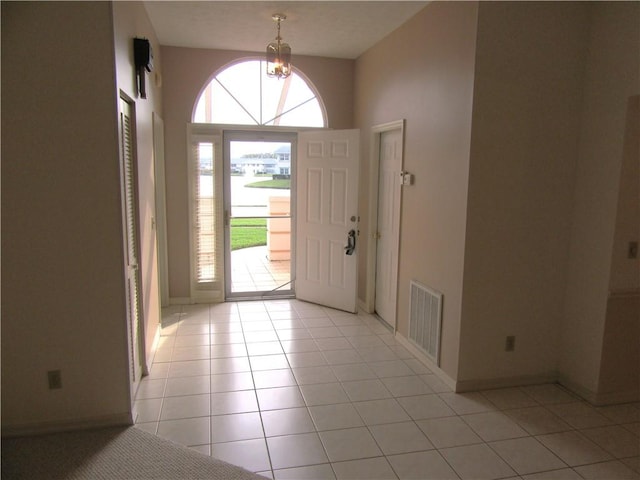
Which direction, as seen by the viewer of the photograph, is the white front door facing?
facing the viewer and to the left of the viewer

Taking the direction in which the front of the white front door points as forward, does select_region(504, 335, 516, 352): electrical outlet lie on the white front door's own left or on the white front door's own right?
on the white front door's own left

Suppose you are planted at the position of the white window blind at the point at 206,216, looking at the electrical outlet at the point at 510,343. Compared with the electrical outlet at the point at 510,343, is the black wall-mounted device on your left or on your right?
right

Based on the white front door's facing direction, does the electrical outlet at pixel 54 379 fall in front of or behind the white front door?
in front

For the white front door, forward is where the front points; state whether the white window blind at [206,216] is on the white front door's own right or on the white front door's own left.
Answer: on the white front door's own right
